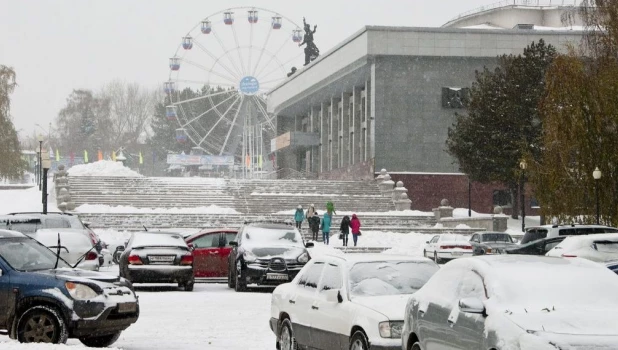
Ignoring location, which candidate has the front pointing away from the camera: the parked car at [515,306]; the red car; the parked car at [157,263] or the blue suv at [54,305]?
the parked car at [157,263]

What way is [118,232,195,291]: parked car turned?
away from the camera

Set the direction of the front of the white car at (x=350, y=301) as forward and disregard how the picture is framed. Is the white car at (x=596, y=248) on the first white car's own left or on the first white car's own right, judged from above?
on the first white car's own left

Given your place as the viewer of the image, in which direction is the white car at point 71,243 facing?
facing away from the viewer and to the left of the viewer

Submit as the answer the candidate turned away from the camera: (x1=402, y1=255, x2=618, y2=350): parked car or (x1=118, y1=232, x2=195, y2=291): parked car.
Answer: (x1=118, y1=232, x2=195, y2=291): parked car

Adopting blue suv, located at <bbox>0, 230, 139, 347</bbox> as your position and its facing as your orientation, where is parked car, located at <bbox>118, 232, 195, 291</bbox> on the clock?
The parked car is roughly at 8 o'clock from the blue suv.
